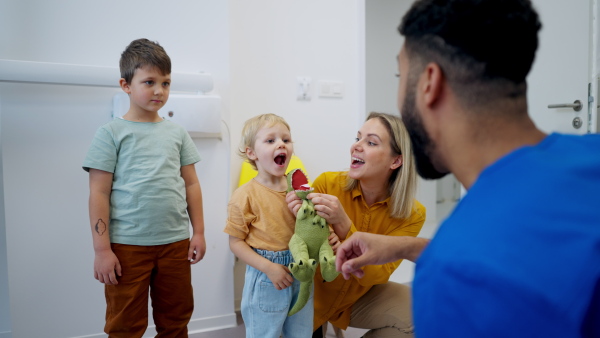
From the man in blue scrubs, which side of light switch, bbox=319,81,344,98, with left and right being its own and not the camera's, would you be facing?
front

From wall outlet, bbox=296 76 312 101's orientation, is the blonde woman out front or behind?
out front

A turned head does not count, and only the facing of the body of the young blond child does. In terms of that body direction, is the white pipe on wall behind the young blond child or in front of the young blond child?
behind

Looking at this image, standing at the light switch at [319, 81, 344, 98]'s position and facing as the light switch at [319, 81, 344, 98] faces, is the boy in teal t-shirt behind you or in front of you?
in front

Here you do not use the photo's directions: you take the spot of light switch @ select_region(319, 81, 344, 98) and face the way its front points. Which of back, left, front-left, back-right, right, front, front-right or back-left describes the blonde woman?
front

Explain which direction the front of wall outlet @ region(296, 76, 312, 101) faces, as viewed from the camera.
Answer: facing the viewer

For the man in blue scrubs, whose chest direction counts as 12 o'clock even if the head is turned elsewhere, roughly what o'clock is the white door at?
The white door is roughly at 2 o'clock from the man in blue scrubs.

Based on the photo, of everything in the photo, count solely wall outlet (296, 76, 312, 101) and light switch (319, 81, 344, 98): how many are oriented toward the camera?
2

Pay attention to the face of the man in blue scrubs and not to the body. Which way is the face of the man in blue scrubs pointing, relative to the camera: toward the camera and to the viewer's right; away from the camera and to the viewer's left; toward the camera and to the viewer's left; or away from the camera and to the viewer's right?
away from the camera and to the viewer's left

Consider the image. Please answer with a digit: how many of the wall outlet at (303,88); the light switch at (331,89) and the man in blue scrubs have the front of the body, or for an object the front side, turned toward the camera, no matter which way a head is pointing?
2

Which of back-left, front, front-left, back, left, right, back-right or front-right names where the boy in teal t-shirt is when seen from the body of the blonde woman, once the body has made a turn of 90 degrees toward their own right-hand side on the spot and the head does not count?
front-left

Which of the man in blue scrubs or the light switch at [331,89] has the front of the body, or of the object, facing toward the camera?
the light switch

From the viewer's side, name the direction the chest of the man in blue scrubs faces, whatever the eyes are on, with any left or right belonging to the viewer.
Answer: facing away from the viewer and to the left of the viewer
